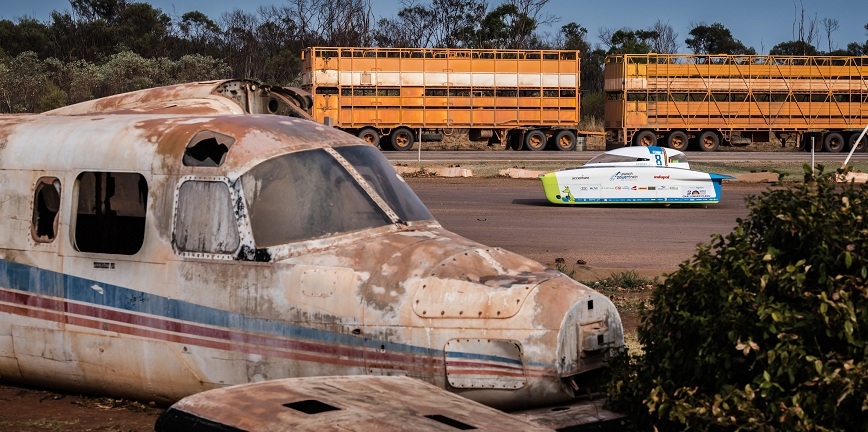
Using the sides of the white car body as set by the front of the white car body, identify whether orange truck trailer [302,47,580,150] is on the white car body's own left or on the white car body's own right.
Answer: on the white car body's own right

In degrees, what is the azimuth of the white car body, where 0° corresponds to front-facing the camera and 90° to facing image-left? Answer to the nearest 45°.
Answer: approximately 90°

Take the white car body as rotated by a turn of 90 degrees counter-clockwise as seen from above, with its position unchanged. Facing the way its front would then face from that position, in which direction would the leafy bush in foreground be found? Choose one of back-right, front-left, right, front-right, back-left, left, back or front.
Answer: front

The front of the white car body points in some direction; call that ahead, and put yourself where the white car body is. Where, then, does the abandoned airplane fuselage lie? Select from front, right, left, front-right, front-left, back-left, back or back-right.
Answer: left
